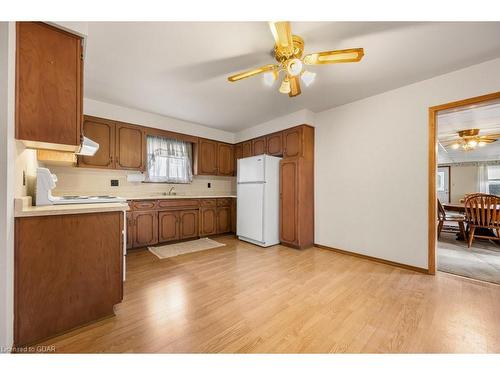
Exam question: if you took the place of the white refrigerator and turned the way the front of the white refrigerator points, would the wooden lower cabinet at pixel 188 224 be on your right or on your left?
on your right

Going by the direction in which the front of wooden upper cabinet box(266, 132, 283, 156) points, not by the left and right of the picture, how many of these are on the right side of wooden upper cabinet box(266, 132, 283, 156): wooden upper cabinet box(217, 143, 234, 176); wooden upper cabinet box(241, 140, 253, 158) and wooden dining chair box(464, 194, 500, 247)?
2

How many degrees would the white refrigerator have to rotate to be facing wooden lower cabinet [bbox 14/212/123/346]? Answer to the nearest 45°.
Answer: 0° — it already faces it

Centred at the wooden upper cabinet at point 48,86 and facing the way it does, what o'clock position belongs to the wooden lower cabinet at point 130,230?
The wooden lower cabinet is roughly at 10 o'clock from the wooden upper cabinet.

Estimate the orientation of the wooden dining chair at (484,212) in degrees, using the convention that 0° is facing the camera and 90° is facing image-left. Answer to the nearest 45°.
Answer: approximately 180°

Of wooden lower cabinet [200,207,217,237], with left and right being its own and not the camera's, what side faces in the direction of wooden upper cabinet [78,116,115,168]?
right

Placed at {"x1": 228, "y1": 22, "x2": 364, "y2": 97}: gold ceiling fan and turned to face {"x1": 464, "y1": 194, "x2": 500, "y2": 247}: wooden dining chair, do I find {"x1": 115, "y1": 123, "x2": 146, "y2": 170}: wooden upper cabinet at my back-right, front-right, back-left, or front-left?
back-left

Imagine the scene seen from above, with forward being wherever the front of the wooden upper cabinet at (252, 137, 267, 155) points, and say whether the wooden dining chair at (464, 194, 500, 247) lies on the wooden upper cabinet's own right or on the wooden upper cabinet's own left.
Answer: on the wooden upper cabinet's own left

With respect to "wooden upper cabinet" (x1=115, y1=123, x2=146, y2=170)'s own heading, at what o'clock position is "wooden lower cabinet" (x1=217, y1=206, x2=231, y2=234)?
The wooden lower cabinet is roughly at 9 o'clock from the wooden upper cabinet.

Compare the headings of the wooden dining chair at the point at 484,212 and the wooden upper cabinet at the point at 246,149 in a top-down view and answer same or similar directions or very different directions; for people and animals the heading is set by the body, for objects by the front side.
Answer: very different directions
